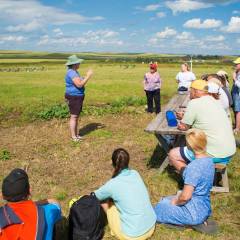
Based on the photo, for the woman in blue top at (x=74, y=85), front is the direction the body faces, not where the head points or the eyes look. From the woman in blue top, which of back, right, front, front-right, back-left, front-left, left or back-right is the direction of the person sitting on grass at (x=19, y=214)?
right

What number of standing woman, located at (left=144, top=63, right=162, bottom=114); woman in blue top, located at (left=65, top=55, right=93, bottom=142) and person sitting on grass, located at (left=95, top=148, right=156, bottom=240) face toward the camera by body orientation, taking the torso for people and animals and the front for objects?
1

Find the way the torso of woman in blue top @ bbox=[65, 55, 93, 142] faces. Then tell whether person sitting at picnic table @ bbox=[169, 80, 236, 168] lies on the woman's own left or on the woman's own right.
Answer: on the woman's own right

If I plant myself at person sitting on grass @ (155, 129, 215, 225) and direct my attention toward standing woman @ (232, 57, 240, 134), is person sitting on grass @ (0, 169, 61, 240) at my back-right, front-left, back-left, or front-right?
back-left

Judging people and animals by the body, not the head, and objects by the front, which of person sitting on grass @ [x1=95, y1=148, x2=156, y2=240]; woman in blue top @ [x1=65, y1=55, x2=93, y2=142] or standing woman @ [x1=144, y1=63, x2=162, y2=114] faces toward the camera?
the standing woman

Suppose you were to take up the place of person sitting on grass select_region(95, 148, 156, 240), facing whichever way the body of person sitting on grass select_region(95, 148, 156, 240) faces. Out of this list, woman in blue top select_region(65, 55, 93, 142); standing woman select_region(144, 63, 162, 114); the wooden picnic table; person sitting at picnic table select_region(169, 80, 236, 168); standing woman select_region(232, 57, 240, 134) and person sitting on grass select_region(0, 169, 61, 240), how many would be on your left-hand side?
1

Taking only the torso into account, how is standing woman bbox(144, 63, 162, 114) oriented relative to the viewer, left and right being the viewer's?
facing the viewer

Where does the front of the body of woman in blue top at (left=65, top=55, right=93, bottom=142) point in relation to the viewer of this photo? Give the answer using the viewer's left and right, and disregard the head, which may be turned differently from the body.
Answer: facing to the right of the viewer

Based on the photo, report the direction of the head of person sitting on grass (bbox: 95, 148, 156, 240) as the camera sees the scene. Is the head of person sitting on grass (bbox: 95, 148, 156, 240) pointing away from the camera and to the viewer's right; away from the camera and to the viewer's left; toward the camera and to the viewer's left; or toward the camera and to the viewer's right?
away from the camera and to the viewer's left
